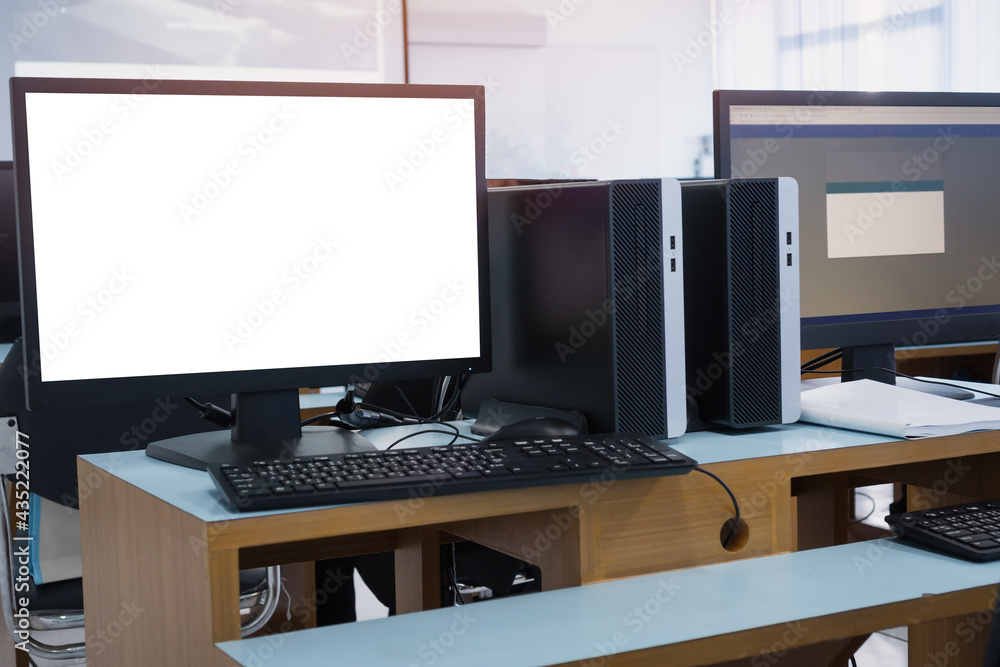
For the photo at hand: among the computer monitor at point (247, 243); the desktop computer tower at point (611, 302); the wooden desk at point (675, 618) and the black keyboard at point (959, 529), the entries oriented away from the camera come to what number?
0

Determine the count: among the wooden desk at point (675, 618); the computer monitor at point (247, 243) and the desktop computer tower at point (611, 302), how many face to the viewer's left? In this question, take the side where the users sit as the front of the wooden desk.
0

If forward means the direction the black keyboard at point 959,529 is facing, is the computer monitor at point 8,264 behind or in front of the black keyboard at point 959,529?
behind

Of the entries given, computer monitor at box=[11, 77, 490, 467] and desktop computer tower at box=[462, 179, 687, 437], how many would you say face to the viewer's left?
0

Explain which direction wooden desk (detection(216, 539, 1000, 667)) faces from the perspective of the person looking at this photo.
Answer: facing the viewer and to the right of the viewer

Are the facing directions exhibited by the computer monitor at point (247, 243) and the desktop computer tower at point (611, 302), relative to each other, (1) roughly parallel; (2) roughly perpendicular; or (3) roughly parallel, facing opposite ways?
roughly parallel
